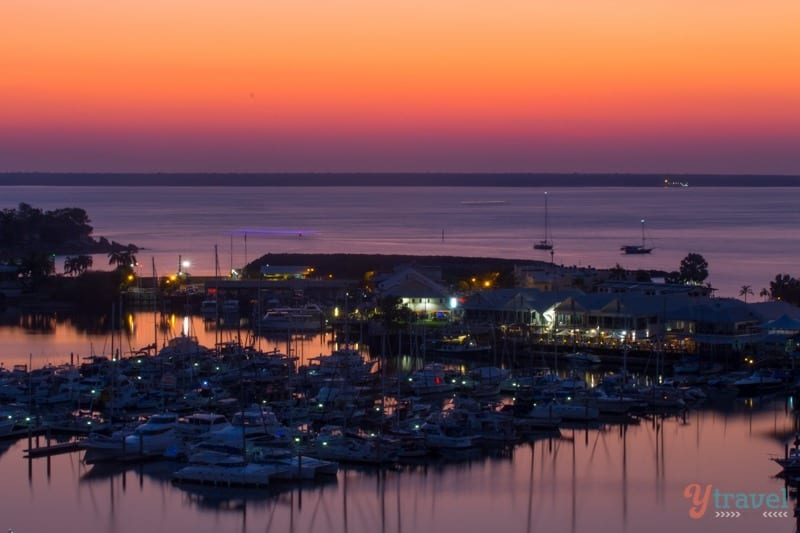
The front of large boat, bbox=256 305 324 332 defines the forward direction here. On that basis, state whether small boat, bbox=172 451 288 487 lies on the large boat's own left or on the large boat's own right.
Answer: on the large boat's own left

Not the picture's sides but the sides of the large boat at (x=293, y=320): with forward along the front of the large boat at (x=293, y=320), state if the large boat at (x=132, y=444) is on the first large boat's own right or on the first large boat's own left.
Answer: on the first large boat's own left

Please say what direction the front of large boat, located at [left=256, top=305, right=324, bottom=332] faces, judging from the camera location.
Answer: facing to the left of the viewer

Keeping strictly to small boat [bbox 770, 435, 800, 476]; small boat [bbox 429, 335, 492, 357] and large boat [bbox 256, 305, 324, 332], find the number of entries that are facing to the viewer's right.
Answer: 1

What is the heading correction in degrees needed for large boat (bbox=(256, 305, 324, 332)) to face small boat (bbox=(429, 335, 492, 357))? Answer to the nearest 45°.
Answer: approximately 135° to its left

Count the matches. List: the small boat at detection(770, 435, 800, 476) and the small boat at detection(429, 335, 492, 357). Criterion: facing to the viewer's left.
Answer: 1

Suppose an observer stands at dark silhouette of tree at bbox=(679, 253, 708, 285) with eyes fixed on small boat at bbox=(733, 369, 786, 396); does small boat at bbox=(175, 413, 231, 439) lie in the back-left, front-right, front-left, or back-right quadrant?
front-right
